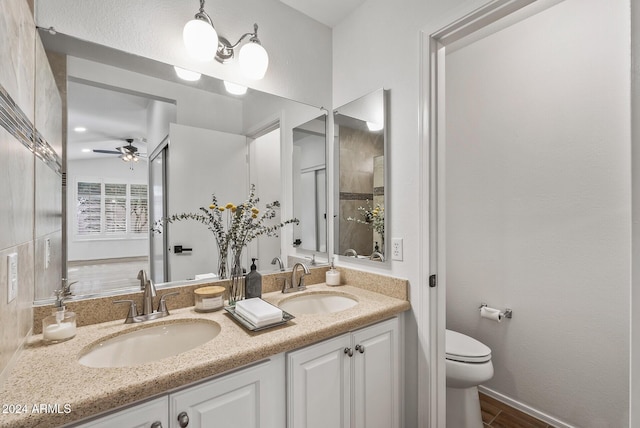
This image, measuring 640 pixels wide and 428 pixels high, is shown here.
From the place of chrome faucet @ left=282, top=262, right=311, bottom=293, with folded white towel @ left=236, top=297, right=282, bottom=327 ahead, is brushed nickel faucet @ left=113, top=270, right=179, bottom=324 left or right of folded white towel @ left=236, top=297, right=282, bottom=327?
right

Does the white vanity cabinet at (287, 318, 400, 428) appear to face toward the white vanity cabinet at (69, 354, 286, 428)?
no

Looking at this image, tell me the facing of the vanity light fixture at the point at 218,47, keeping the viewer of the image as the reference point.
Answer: facing the viewer and to the right of the viewer

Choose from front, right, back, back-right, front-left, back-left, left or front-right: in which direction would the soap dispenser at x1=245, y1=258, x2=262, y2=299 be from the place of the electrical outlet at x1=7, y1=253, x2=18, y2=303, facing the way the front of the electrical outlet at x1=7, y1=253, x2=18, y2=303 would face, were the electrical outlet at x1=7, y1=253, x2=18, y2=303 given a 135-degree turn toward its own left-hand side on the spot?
back-right

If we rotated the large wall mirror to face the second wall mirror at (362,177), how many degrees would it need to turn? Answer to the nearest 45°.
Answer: approximately 45° to its left

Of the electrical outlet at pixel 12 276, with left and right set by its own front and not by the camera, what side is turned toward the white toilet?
front

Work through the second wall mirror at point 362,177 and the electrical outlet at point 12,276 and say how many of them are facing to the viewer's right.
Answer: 1

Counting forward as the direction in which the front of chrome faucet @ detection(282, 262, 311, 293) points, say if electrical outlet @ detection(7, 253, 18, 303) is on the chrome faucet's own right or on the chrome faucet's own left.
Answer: on the chrome faucet's own right

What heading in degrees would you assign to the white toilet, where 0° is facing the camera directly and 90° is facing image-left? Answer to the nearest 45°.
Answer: approximately 315°

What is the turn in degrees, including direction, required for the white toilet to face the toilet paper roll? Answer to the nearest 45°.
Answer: approximately 135° to its left

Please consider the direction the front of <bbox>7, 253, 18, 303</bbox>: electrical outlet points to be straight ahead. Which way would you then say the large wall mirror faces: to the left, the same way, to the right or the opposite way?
to the right

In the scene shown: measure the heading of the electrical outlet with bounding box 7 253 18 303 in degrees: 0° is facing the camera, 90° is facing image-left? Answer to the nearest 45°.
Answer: approximately 270°

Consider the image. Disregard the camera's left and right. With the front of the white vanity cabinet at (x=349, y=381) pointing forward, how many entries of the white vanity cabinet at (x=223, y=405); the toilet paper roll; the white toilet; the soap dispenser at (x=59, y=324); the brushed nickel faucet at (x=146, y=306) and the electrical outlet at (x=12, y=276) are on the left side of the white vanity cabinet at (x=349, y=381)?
2

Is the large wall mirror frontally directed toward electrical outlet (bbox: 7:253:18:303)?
no

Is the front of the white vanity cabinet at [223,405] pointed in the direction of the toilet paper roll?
no
